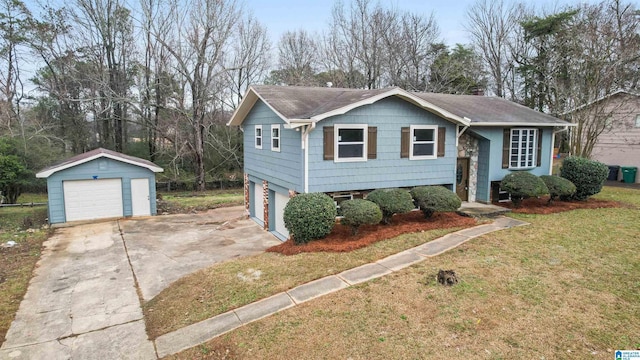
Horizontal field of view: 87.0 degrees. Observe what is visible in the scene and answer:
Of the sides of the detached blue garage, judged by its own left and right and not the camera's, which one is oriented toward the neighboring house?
left

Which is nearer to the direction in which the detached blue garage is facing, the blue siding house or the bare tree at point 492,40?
the blue siding house

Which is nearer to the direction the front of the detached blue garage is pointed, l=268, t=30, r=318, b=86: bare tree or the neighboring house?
the neighboring house

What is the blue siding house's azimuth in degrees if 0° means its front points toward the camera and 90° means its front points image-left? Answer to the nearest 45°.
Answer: approximately 315°

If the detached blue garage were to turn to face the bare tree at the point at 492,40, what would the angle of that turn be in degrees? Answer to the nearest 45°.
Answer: approximately 90° to its left

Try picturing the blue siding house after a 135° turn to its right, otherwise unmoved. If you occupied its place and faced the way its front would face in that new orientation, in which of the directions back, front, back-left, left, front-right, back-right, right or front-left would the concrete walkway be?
left

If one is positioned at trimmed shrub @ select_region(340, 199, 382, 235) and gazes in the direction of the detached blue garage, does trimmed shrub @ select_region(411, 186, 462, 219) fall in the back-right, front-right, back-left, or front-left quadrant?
back-right

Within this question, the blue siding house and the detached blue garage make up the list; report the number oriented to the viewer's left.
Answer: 0

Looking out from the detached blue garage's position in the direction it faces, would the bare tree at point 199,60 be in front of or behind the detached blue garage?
behind

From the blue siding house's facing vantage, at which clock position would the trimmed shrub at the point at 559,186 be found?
The trimmed shrub is roughly at 10 o'clock from the blue siding house.

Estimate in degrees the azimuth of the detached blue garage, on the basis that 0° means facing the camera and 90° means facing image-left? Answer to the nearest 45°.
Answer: approximately 0°

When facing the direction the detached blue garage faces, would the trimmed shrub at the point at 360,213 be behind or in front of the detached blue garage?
in front

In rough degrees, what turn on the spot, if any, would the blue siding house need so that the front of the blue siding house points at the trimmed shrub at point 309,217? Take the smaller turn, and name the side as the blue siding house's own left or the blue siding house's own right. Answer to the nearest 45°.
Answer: approximately 90° to the blue siding house's own right
